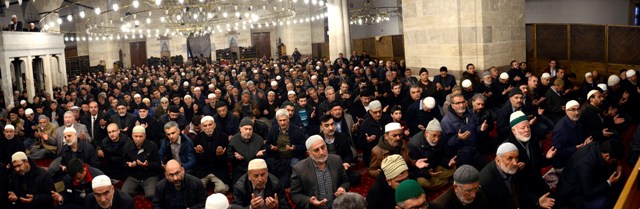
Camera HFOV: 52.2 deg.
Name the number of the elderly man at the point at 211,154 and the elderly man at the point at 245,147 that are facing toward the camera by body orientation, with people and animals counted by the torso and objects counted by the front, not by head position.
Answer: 2

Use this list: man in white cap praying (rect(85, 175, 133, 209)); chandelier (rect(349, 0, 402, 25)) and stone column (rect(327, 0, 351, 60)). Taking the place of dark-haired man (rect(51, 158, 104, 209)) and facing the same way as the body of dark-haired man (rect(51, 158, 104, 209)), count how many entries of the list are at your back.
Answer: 2

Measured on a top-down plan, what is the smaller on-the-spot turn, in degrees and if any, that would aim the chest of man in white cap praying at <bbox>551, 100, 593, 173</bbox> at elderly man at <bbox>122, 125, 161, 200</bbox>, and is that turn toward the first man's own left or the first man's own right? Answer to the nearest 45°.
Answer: approximately 135° to the first man's own right

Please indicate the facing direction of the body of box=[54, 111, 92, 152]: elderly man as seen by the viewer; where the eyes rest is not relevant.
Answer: toward the camera

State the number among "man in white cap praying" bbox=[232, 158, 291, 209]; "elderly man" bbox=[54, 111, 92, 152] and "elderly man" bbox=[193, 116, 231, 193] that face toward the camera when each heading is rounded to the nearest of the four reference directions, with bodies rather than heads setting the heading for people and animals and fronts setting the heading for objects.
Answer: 3

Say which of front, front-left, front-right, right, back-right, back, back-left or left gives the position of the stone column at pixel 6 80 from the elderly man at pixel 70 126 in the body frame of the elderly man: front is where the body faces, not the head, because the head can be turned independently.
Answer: back

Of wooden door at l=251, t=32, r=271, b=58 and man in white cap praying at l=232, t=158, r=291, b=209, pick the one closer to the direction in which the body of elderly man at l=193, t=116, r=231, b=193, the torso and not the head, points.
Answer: the man in white cap praying

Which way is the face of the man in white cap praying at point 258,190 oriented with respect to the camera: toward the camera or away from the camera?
toward the camera

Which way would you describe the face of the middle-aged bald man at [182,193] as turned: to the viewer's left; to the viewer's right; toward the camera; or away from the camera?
toward the camera

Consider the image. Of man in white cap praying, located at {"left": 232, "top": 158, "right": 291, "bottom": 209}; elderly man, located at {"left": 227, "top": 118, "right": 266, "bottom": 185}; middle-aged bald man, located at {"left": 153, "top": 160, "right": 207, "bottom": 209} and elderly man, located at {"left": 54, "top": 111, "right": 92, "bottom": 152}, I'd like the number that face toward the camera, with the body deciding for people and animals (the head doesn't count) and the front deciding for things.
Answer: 4

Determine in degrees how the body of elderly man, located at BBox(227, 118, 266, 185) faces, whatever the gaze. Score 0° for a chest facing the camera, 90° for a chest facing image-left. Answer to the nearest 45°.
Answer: approximately 0°

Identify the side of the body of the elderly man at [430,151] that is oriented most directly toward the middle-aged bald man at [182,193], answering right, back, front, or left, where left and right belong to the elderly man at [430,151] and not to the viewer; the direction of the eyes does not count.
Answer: right

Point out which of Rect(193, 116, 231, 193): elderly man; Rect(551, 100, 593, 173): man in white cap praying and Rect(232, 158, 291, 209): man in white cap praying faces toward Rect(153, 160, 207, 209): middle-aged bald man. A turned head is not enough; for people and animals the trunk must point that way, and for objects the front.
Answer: Rect(193, 116, 231, 193): elderly man

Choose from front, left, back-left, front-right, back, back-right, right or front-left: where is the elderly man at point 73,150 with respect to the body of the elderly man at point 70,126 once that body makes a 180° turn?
back

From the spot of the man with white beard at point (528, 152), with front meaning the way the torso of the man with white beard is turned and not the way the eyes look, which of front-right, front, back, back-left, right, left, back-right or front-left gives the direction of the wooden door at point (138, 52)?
back

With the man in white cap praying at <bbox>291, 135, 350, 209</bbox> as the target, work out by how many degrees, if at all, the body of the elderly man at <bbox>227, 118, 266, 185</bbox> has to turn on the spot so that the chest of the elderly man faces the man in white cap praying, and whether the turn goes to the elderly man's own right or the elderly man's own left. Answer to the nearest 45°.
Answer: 0° — they already face them

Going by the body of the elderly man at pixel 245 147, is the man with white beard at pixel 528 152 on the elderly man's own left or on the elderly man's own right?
on the elderly man's own left

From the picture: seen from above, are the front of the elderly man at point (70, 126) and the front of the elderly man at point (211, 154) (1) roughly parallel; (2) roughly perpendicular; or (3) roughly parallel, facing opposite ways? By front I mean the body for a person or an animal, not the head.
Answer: roughly parallel
